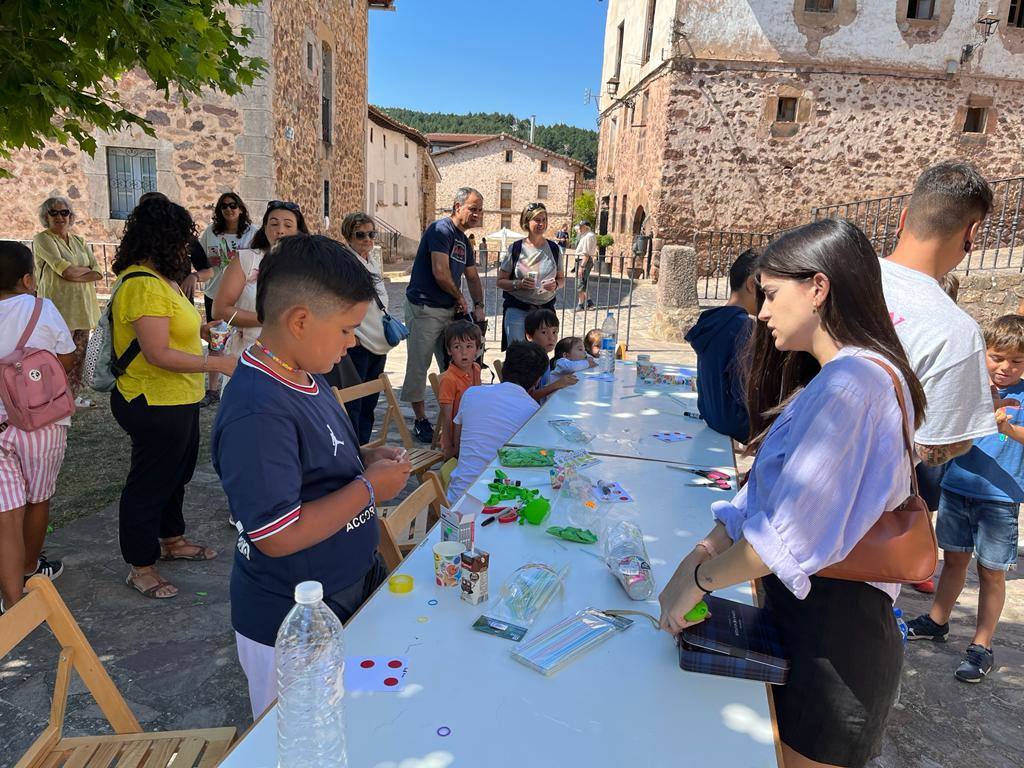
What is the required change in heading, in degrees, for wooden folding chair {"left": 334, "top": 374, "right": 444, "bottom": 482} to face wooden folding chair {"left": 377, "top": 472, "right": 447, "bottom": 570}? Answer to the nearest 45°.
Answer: approximately 45° to its right

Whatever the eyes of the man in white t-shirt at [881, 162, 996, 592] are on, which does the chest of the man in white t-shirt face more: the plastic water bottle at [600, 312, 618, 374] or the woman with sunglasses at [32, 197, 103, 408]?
the plastic water bottle

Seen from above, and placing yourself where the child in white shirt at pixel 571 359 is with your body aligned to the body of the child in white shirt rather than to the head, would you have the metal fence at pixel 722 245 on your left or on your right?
on your left

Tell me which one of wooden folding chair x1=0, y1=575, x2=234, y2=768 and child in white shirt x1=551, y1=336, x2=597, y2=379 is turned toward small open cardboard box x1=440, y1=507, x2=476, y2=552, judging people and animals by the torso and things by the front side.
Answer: the wooden folding chair

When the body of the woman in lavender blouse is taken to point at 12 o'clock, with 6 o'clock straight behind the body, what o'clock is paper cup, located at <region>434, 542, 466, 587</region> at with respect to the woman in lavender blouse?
The paper cup is roughly at 12 o'clock from the woman in lavender blouse.

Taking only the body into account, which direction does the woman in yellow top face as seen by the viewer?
to the viewer's right

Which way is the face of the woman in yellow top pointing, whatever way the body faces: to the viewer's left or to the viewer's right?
to the viewer's right

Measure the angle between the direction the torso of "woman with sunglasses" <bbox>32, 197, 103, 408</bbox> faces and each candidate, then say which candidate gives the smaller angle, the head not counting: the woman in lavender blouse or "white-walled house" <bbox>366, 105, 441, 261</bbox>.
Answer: the woman in lavender blouse

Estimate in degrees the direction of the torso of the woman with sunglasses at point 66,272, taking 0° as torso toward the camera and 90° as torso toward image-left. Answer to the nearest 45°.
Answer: approximately 315°

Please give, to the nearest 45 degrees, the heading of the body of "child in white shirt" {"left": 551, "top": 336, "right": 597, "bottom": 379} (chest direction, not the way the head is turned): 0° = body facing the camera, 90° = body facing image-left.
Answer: approximately 270°

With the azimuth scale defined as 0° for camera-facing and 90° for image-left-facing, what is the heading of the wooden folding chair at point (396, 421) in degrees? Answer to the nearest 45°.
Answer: approximately 315°
